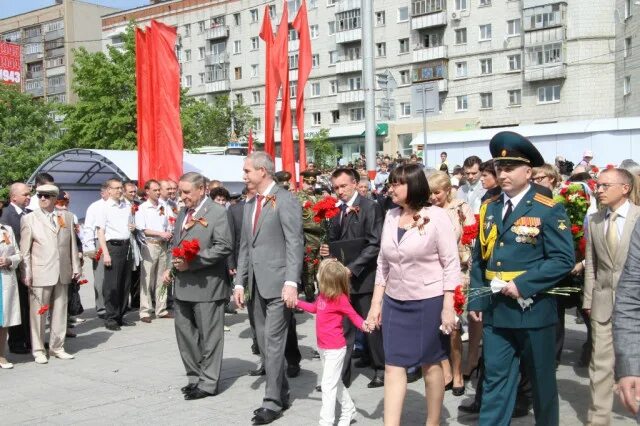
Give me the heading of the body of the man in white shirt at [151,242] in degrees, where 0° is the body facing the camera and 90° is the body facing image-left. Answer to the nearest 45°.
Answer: approximately 315°

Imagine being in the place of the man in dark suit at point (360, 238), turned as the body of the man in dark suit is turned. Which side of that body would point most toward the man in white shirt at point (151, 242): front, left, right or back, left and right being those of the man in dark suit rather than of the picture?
right

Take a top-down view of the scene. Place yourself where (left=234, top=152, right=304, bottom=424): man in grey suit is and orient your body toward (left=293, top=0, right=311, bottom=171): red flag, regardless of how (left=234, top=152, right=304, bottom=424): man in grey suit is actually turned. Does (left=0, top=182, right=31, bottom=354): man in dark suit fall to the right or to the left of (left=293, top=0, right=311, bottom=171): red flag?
left

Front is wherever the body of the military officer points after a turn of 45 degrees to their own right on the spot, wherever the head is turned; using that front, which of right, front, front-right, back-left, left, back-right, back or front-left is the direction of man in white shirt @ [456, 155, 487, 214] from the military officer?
right
